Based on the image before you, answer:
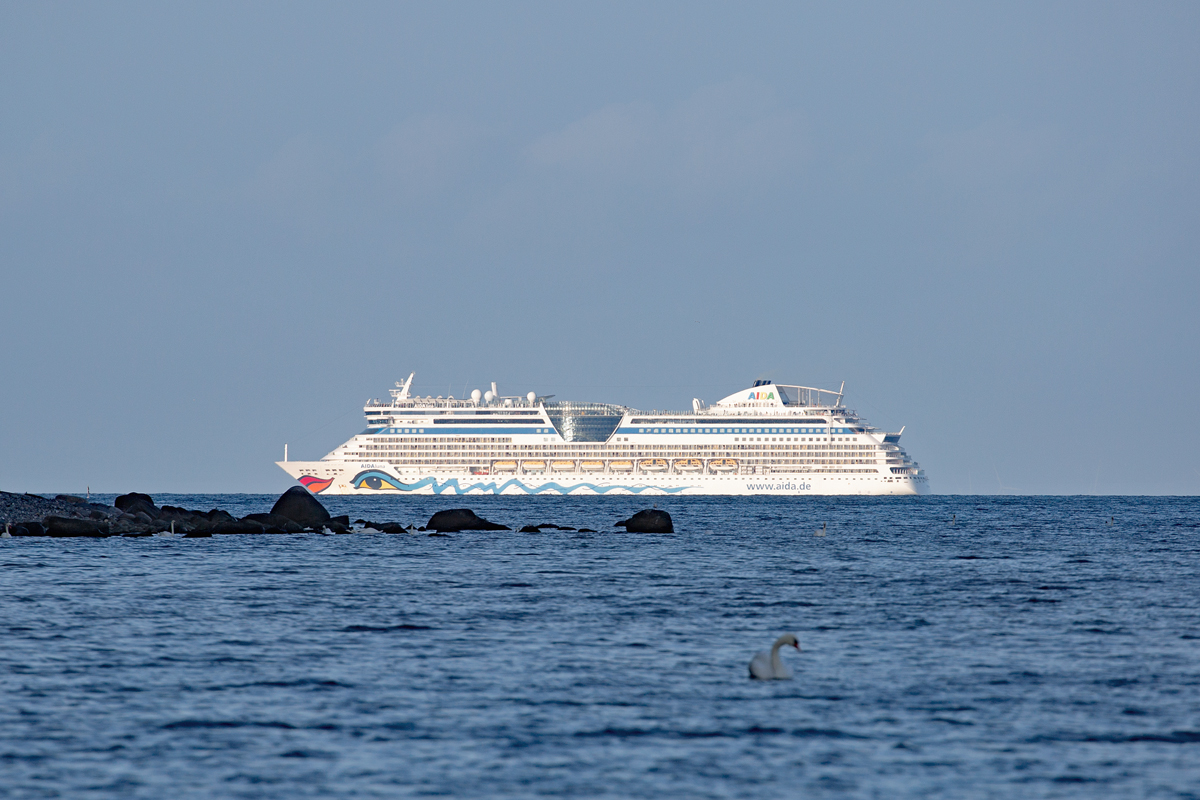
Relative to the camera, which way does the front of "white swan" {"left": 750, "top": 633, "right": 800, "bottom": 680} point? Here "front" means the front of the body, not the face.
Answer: to the viewer's right

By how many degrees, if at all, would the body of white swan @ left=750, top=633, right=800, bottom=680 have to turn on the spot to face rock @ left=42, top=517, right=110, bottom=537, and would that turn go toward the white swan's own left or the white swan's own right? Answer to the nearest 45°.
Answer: approximately 135° to the white swan's own left
